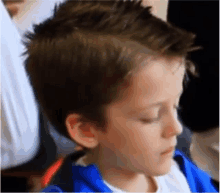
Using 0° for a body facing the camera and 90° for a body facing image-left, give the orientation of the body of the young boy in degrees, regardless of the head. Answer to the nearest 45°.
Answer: approximately 315°
